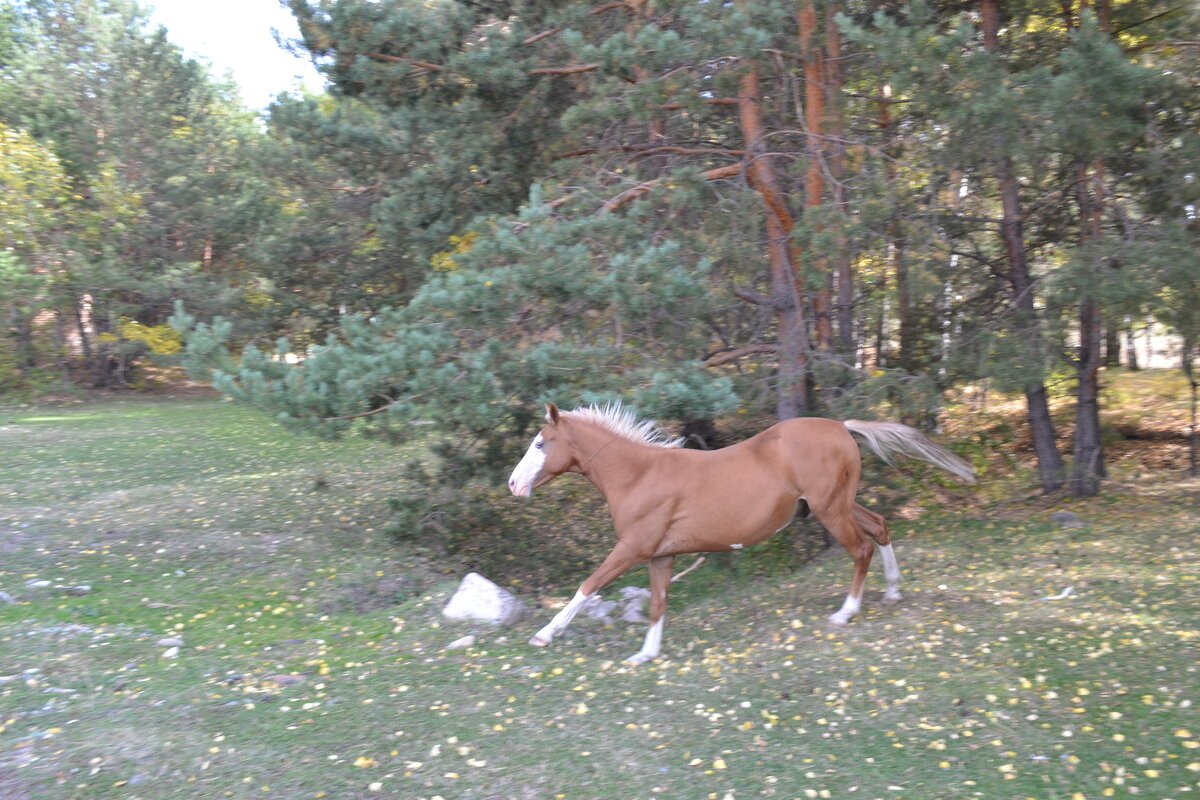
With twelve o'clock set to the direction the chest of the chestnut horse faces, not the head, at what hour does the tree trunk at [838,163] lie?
The tree trunk is roughly at 4 o'clock from the chestnut horse.

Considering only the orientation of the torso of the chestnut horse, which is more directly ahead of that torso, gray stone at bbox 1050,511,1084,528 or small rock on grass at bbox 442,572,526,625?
the small rock on grass

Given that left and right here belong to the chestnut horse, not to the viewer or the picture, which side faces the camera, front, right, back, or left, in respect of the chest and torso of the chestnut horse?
left

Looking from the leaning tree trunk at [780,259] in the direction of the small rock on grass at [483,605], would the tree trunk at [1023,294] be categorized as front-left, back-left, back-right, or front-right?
back-left

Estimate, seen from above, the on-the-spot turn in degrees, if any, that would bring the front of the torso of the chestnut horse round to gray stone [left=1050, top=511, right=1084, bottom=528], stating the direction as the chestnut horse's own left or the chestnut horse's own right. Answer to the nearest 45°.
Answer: approximately 135° to the chestnut horse's own right

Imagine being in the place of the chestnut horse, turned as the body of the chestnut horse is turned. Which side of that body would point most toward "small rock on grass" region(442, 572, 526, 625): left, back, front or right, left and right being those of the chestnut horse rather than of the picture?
front

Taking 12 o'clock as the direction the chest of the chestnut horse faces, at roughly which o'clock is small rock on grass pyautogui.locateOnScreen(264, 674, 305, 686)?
The small rock on grass is roughly at 11 o'clock from the chestnut horse.

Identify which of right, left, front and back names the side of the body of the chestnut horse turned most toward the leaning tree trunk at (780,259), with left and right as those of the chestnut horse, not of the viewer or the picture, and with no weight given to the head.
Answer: right

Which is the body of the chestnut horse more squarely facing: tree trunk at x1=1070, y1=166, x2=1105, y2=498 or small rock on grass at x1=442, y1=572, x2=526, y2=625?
the small rock on grass

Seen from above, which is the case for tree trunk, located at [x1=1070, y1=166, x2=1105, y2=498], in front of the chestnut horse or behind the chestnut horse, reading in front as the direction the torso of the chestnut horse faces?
behind
